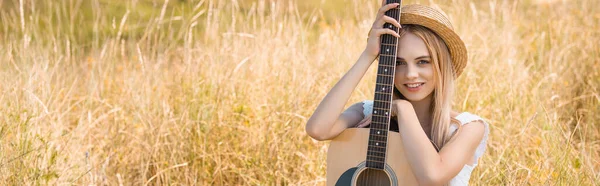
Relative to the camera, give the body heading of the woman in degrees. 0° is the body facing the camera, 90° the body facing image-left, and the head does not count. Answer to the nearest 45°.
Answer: approximately 0°
